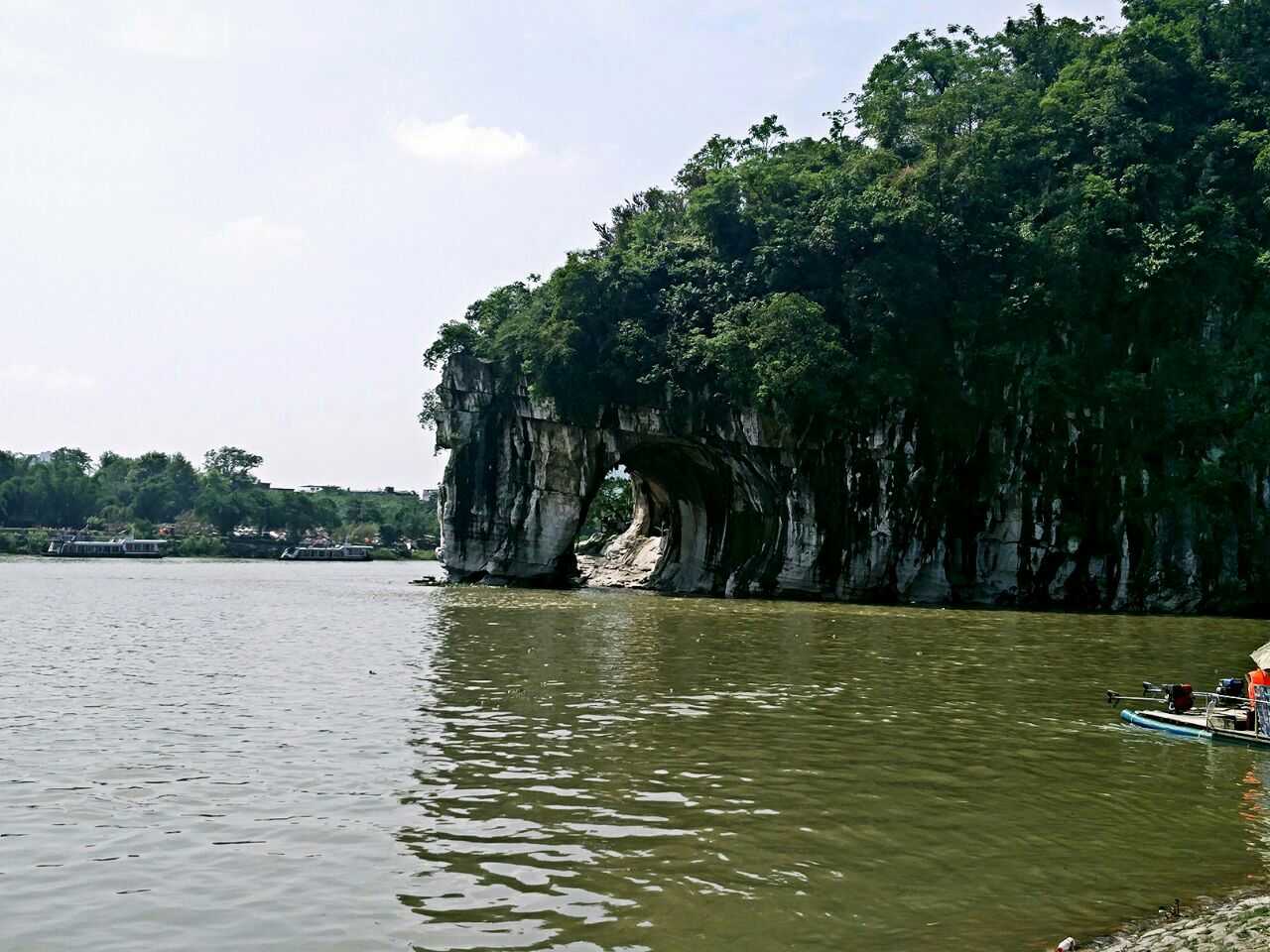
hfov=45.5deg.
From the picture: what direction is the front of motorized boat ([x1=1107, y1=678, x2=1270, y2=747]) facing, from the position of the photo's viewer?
facing the viewer and to the right of the viewer

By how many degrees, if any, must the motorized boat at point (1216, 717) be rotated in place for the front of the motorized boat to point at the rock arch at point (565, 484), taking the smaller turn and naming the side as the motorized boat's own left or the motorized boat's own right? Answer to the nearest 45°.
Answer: approximately 180°

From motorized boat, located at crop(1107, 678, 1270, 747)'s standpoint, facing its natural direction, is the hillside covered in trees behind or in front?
behind
